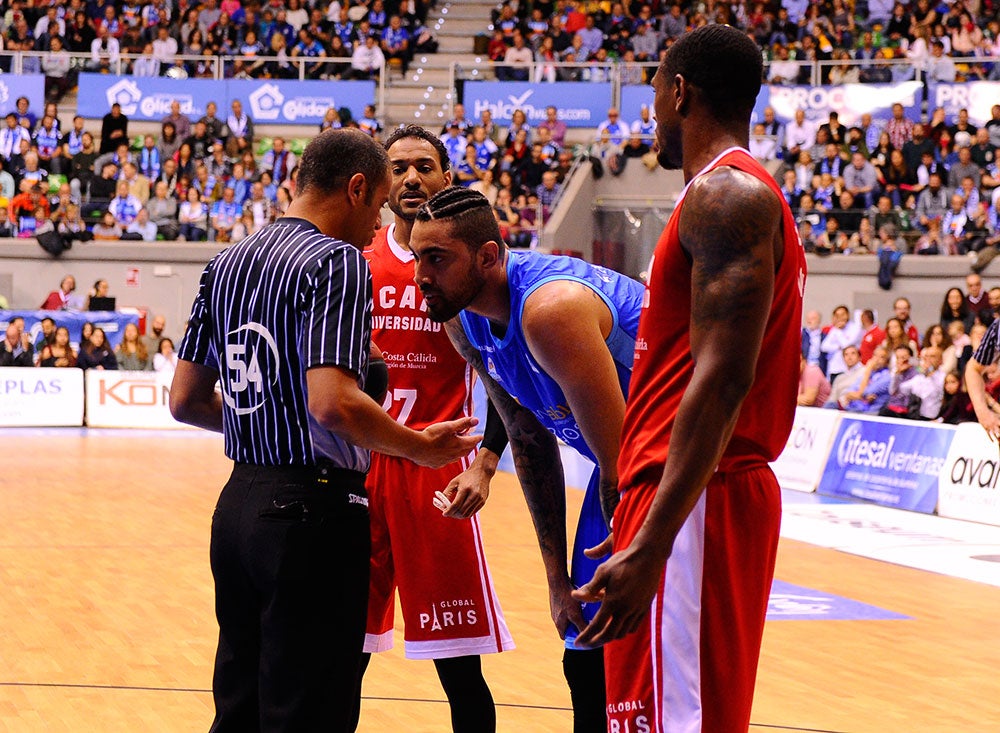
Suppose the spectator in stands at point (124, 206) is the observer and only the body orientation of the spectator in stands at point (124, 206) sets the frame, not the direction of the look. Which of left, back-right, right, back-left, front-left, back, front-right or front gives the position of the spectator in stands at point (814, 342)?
front-left

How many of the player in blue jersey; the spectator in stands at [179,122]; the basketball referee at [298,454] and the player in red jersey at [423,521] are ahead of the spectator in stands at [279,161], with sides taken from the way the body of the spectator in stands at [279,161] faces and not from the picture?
3

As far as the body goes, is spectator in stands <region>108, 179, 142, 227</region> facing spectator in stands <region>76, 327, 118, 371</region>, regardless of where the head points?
yes

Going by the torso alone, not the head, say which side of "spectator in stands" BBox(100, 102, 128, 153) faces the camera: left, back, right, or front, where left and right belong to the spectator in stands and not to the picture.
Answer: front

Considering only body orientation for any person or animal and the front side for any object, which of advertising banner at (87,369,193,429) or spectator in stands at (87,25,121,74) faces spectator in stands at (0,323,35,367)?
spectator in stands at (87,25,121,74)

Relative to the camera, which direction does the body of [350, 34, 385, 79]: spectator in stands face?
toward the camera

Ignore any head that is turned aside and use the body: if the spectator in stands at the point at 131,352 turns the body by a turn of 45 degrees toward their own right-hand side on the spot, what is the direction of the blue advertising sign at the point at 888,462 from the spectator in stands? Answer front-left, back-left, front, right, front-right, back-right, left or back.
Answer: left

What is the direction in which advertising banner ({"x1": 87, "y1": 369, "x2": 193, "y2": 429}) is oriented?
toward the camera

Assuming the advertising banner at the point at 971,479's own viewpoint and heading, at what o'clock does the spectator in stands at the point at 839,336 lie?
The spectator in stands is roughly at 4 o'clock from the advertising banner.

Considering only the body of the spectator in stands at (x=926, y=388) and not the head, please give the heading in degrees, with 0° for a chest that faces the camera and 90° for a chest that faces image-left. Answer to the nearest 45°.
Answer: approximately 45°

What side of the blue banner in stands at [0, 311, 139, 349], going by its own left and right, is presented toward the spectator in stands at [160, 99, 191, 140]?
back

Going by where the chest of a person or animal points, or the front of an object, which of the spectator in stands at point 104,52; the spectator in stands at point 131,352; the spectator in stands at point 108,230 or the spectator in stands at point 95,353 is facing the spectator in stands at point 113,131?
the spectator in stands at point 104,52

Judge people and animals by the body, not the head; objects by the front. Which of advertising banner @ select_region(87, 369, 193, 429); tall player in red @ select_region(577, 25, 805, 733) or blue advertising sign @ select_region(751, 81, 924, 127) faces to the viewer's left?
the tall player in red
